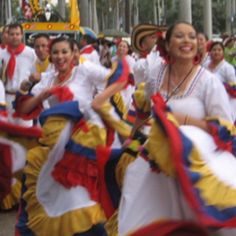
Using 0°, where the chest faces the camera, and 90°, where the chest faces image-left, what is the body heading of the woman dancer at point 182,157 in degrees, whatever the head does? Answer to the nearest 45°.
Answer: approximately 0°

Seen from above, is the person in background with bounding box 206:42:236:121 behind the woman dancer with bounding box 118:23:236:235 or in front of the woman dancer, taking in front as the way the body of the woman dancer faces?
behind

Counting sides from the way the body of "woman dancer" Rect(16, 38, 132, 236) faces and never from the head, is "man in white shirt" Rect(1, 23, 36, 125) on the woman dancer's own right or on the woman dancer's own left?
on the woman dancer's own right

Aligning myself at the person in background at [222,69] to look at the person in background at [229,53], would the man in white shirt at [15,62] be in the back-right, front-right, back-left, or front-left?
back-left

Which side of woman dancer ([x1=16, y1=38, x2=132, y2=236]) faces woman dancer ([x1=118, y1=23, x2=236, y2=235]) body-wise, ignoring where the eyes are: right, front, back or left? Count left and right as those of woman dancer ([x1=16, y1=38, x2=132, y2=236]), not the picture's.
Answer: left
